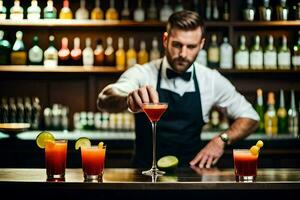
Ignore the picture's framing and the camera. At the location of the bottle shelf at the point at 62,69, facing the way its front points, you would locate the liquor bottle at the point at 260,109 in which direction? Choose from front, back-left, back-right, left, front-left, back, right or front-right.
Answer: left

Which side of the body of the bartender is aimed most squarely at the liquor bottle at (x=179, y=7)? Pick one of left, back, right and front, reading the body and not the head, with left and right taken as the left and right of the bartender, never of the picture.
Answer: back

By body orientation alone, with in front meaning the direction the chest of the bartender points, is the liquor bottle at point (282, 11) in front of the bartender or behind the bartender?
behind

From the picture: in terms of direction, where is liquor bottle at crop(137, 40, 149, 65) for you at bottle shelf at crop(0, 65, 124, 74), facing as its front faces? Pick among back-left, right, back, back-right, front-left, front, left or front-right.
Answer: left

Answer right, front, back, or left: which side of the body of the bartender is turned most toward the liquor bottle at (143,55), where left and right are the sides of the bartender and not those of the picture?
back

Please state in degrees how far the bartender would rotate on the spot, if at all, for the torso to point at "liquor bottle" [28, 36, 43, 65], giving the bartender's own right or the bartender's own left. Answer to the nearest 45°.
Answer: approximately 135° to the bartender's own right

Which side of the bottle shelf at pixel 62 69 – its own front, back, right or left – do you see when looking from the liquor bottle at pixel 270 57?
left

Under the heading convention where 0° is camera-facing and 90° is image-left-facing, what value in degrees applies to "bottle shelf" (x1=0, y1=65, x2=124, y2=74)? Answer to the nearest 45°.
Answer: approximately 0°

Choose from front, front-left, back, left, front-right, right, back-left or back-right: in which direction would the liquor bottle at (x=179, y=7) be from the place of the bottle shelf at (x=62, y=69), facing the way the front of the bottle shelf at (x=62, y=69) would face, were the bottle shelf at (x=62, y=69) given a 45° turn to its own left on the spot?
front-left

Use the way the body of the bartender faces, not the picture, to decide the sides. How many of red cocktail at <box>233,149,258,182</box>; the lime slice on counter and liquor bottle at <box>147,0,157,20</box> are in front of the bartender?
2
